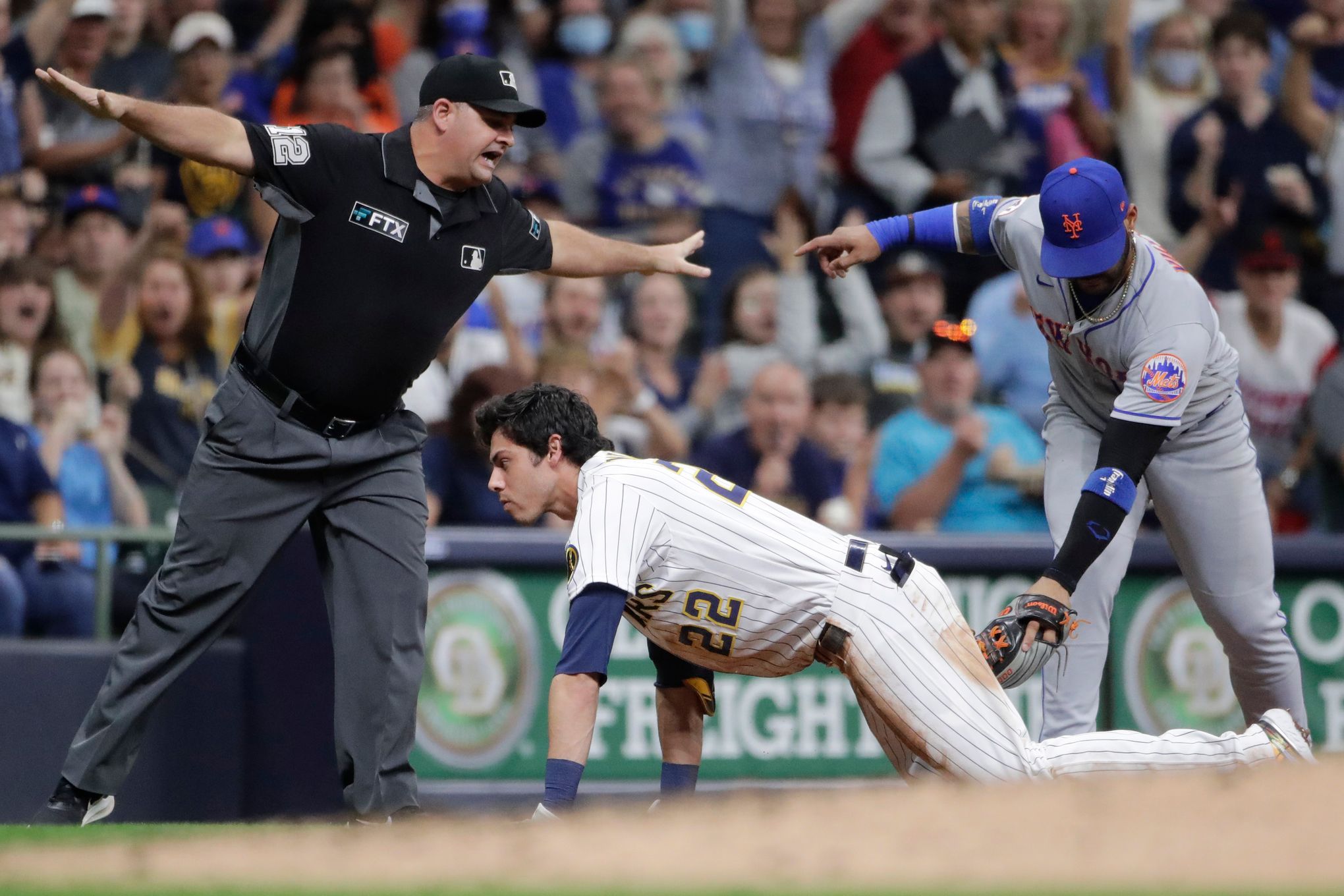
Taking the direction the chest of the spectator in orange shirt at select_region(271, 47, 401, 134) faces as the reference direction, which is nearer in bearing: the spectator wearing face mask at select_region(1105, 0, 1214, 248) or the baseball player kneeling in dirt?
the baseball player kneeling in dirt

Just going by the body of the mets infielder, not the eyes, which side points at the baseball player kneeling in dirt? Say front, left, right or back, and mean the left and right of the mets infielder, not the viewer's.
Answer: front

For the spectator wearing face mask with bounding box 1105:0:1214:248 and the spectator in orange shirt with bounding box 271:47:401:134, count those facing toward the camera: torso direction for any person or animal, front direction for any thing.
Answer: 2

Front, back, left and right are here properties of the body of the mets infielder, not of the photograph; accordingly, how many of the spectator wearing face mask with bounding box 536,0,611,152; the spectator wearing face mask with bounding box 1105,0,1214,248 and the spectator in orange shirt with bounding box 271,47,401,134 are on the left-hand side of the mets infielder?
0

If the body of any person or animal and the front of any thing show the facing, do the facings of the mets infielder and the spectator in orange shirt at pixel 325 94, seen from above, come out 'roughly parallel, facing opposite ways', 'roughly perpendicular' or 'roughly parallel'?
roughly perpendicular

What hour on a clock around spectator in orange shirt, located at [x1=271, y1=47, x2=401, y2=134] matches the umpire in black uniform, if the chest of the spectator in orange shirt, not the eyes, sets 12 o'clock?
The umpire in black uniform is roughly at 12 o'clock from the spectator in orange shirt.

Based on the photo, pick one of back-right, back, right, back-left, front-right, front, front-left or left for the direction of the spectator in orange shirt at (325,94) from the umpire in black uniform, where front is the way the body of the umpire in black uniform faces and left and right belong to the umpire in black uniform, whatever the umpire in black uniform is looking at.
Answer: back-left

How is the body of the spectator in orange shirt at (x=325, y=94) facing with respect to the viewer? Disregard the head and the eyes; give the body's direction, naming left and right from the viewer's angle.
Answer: facing the viewer

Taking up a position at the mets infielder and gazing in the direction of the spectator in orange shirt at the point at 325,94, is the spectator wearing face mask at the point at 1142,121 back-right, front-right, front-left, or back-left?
front-right

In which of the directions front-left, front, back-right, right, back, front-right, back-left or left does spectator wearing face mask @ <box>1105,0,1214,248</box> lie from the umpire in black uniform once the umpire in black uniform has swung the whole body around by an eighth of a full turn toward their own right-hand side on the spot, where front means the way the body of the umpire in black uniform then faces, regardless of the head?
back-left

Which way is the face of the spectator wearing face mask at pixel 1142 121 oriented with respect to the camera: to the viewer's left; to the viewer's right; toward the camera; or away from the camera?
toward the camera

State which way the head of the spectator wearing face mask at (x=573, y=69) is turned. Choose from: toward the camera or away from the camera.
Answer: toward the camera

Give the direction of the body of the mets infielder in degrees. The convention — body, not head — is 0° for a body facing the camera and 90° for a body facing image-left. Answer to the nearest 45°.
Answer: approximately 45°

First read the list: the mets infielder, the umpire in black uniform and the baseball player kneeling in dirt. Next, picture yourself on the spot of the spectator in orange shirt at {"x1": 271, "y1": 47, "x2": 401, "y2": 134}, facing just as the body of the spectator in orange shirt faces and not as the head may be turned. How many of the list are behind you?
0

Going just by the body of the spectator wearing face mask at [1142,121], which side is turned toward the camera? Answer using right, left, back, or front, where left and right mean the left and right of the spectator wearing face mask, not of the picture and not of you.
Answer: front

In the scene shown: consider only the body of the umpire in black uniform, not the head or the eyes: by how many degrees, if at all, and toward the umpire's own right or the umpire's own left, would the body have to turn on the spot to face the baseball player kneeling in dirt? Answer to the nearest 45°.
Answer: approximately 45° to the umpire's own left

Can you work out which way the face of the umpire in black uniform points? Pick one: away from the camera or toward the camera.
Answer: toward the camera

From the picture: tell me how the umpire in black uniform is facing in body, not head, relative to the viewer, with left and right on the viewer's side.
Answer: facing the viewer and to the right of the viewer
